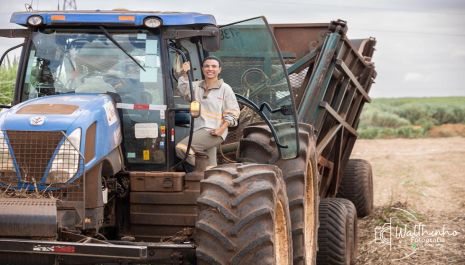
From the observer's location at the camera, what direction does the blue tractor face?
facing the viewer and to the left of the viewer
